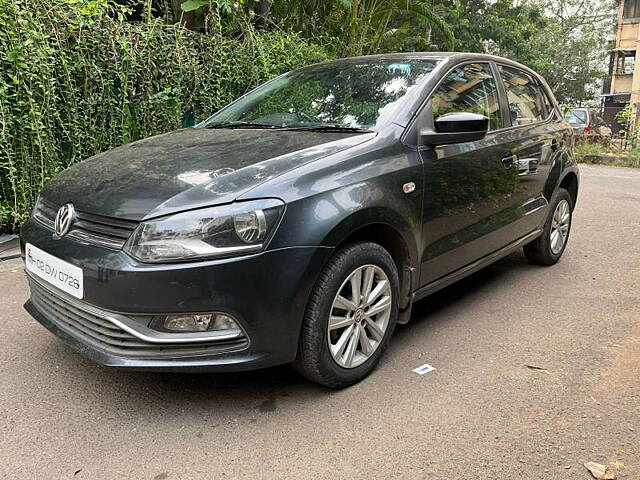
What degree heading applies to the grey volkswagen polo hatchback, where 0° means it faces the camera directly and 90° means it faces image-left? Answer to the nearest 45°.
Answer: approximately 45°

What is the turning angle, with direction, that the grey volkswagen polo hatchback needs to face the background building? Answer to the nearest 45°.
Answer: approximately 180°
